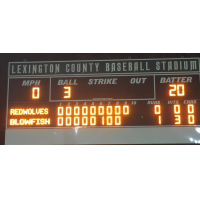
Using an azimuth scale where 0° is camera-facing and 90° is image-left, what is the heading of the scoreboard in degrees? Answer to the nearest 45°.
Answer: approximately 0°
